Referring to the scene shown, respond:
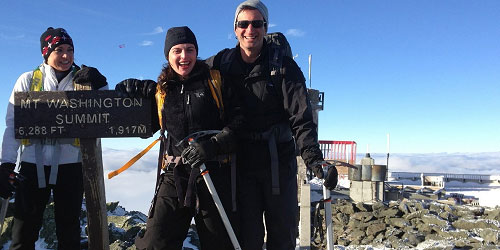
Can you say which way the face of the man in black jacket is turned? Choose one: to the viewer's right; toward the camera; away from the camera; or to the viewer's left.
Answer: toward the camera

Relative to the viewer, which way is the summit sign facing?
toward the camera

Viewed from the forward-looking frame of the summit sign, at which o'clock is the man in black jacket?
The man in black jacket is roughly at 10 o'clock from the summit sign.

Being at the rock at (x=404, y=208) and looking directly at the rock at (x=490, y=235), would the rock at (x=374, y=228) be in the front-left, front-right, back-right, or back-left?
front-right

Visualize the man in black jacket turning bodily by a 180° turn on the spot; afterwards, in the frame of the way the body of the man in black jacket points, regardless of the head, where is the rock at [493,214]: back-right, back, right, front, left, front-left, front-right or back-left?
front-right

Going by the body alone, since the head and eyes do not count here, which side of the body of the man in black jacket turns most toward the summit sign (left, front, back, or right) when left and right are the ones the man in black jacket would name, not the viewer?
right

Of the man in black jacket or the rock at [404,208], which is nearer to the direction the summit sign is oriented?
the man in black jacket

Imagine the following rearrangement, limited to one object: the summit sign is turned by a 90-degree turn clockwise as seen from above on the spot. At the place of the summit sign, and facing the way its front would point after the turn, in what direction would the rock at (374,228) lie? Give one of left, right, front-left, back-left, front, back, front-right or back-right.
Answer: back-right

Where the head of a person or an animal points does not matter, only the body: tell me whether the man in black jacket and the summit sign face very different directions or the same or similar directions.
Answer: same or similar directions

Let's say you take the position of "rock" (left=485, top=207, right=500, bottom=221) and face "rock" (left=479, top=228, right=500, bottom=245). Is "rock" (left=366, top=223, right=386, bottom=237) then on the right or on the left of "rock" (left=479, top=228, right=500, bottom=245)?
right

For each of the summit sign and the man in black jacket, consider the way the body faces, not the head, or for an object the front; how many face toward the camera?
2

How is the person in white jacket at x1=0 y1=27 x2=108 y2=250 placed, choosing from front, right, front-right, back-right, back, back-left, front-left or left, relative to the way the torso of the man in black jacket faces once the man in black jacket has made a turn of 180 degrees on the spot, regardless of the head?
left

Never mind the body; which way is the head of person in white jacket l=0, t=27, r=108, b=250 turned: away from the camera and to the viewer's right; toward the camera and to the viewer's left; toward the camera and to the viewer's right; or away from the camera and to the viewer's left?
toward the camera and to the viewer's right

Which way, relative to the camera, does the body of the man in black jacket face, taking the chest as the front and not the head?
toward the camera
